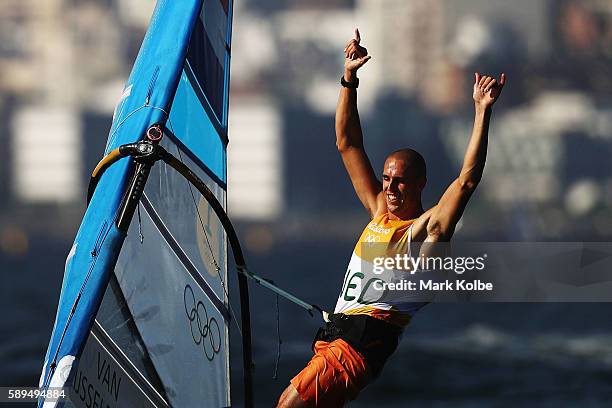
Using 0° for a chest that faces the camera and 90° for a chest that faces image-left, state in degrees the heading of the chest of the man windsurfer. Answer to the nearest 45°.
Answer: approximately 45°

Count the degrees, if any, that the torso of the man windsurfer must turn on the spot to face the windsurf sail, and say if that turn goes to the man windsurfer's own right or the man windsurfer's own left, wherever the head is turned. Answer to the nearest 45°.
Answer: approximately 45° to the man windsurfer's own right
